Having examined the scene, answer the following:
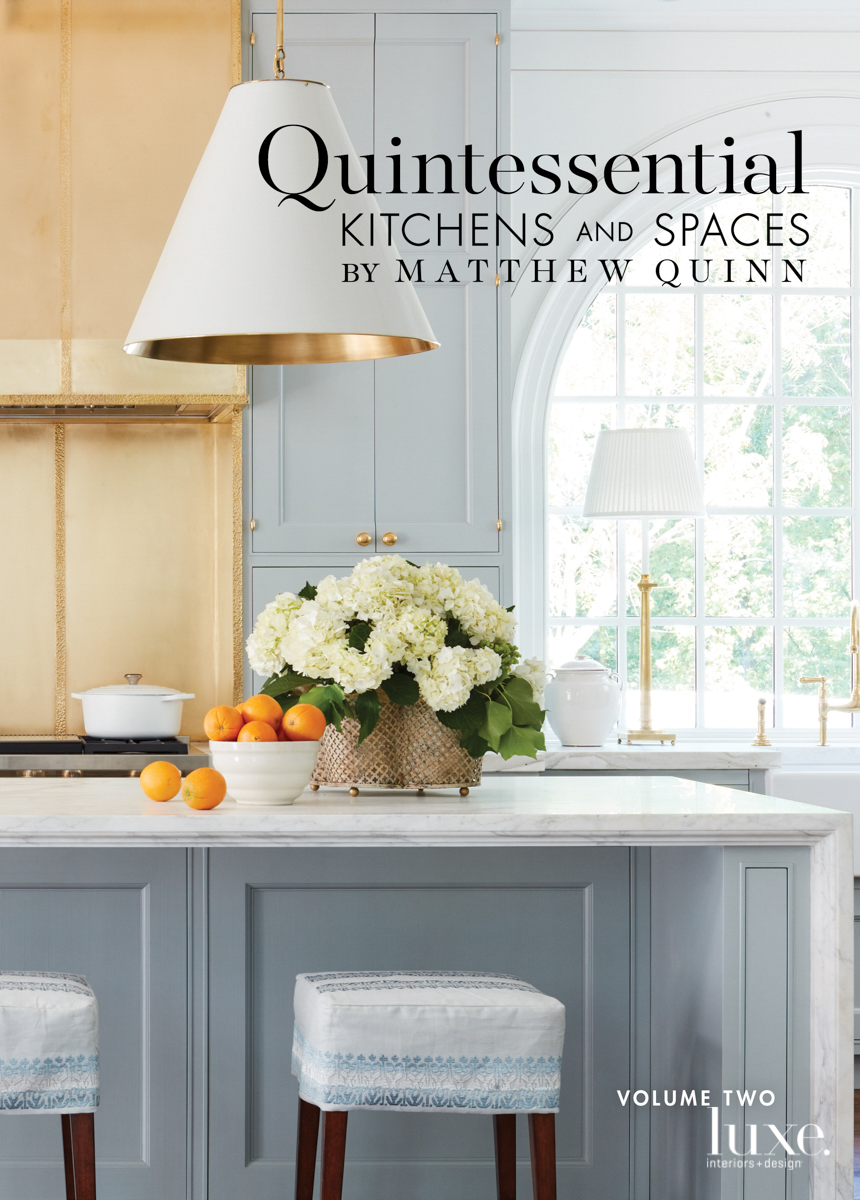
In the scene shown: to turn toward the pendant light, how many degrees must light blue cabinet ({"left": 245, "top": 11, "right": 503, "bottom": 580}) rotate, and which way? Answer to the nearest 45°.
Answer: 0° — it already faces it

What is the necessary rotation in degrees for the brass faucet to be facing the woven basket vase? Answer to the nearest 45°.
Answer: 0° — it already faces it

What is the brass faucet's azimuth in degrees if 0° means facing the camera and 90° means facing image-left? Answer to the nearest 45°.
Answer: approximately 0°

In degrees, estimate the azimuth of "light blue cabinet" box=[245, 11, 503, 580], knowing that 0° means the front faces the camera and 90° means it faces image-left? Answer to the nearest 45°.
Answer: approximately 0°

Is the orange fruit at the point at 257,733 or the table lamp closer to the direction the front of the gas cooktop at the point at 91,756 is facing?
the orange fruit

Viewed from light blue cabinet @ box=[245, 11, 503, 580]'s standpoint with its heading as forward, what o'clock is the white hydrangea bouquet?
The white hydrangea bouquet is roughly at 12 o'clock from the light blue cabinet.

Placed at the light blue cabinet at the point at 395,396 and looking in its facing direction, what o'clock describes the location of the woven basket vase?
The woven basket vase is roughly at 12 o'clock from the light blue cabinet.
